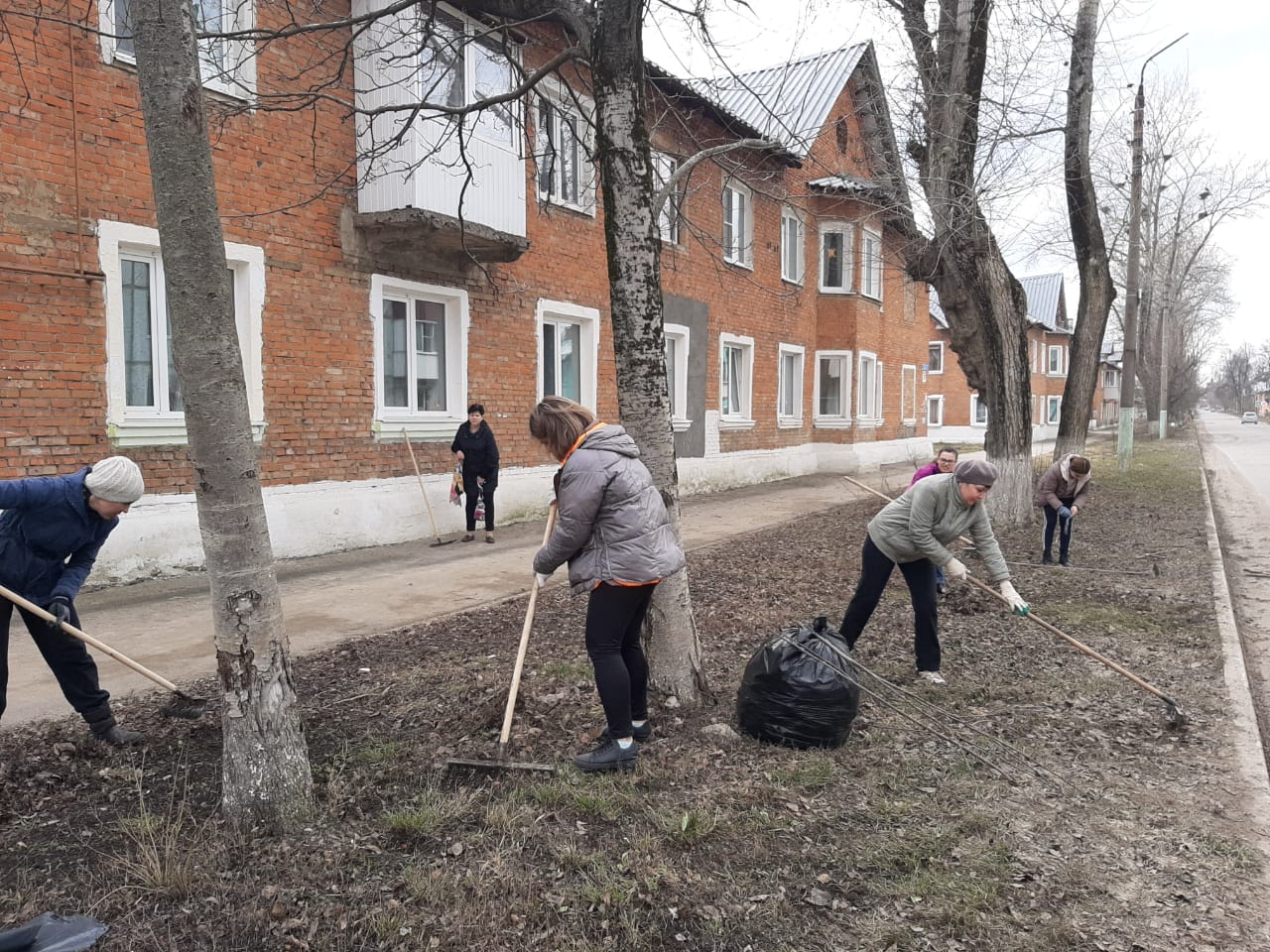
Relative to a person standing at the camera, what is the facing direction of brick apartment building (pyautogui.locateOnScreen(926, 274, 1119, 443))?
facing the viewer and to the right of the viewer

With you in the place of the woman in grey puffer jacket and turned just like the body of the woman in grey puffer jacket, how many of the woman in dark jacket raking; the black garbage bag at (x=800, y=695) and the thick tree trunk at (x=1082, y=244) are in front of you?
1

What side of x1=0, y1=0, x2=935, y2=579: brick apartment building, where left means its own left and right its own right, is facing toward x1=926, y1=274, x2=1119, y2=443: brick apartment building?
left

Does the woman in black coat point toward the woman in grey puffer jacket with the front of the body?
yes

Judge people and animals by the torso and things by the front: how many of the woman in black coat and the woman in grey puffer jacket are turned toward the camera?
1

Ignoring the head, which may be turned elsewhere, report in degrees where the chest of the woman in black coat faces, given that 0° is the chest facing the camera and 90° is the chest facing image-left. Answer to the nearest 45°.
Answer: approximately 0°

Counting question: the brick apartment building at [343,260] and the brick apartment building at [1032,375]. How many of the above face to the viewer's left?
0
